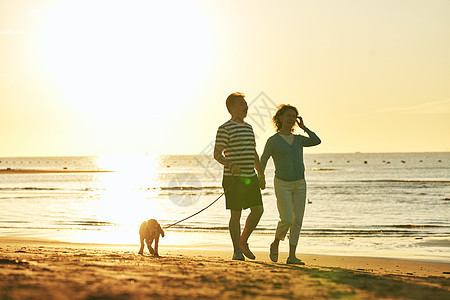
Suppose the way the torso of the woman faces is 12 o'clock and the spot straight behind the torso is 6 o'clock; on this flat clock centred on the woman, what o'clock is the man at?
The man is roughly at 4 o'clock from the woman.

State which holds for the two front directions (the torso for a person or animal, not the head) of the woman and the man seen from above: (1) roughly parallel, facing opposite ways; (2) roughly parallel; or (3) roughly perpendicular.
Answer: roughly parallel

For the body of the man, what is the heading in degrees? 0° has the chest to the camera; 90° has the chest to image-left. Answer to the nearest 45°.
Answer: approximately 315°

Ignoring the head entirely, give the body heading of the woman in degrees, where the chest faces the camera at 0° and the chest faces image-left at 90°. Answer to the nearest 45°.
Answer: approximately 315°

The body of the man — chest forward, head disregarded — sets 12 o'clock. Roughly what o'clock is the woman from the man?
The woman is roughly at 10 o'clock from the man.

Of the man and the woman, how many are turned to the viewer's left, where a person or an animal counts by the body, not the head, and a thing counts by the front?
0
